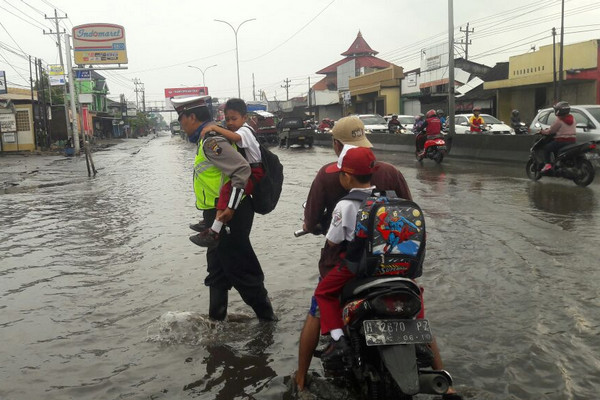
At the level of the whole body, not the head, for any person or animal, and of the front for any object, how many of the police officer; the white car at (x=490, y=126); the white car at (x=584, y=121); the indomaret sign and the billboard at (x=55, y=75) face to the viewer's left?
1

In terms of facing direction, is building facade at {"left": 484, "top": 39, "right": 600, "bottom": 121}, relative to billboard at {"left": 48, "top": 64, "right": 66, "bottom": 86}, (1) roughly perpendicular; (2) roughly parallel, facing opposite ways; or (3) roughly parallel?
roughly perpendicular

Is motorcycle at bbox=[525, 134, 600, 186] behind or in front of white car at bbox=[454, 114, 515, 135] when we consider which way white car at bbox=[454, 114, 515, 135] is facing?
in front

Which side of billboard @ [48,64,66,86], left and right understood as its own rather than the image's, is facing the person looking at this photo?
front

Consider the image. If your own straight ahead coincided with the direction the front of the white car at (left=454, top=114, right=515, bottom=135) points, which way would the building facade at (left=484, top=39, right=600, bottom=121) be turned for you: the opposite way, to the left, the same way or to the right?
to the right

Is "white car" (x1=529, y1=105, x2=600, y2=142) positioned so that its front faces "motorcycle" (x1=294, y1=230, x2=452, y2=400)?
no

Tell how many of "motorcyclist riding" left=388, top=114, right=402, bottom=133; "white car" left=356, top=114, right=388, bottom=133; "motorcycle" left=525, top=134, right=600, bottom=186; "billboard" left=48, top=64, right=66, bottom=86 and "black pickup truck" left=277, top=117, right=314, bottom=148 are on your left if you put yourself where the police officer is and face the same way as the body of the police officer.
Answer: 0

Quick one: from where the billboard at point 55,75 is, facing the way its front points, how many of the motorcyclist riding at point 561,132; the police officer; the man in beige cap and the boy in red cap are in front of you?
4

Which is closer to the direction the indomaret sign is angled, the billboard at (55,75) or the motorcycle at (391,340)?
the motorcycle

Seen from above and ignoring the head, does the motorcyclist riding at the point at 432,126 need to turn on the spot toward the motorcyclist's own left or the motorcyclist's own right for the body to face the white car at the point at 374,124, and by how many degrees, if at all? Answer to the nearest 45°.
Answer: approximately 45° to the motorcyclist's own right

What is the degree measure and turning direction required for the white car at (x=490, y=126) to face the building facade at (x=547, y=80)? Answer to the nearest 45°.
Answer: approximately 135° to its left

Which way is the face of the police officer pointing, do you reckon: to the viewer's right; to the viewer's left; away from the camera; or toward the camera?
to the viewer's left

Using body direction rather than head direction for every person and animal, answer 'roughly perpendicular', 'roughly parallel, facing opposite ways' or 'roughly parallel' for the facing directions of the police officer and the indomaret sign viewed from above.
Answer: roughly perpendicular
